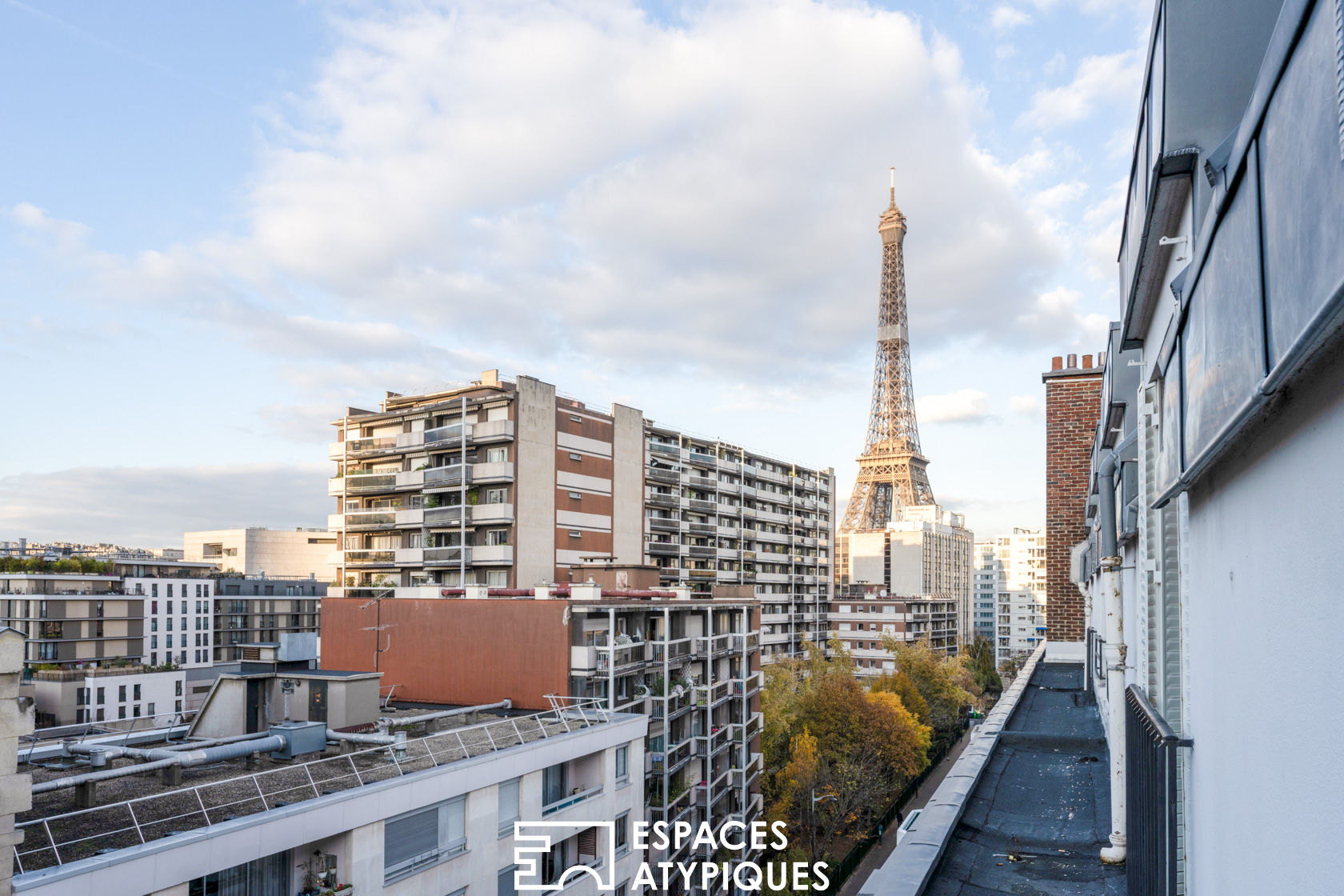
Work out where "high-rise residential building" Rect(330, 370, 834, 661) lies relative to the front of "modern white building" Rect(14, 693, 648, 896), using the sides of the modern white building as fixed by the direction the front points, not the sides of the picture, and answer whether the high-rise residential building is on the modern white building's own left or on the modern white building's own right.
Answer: on the modern white building's own left

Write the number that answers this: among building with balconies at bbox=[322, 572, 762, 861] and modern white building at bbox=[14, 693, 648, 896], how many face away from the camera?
0

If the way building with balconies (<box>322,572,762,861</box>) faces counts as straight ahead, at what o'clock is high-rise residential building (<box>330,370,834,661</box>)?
The high-rise residential building is roughly at 7 o'clock from the building with balconies.

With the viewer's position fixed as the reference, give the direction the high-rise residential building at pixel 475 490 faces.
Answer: facing the viewer and to the right of the viewer

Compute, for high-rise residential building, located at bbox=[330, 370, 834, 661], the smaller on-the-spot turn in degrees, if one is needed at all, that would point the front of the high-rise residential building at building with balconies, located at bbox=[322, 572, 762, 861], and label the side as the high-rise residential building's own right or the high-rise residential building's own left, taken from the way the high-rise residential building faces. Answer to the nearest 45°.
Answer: approximately 45° to the high-rise residential building's own right
